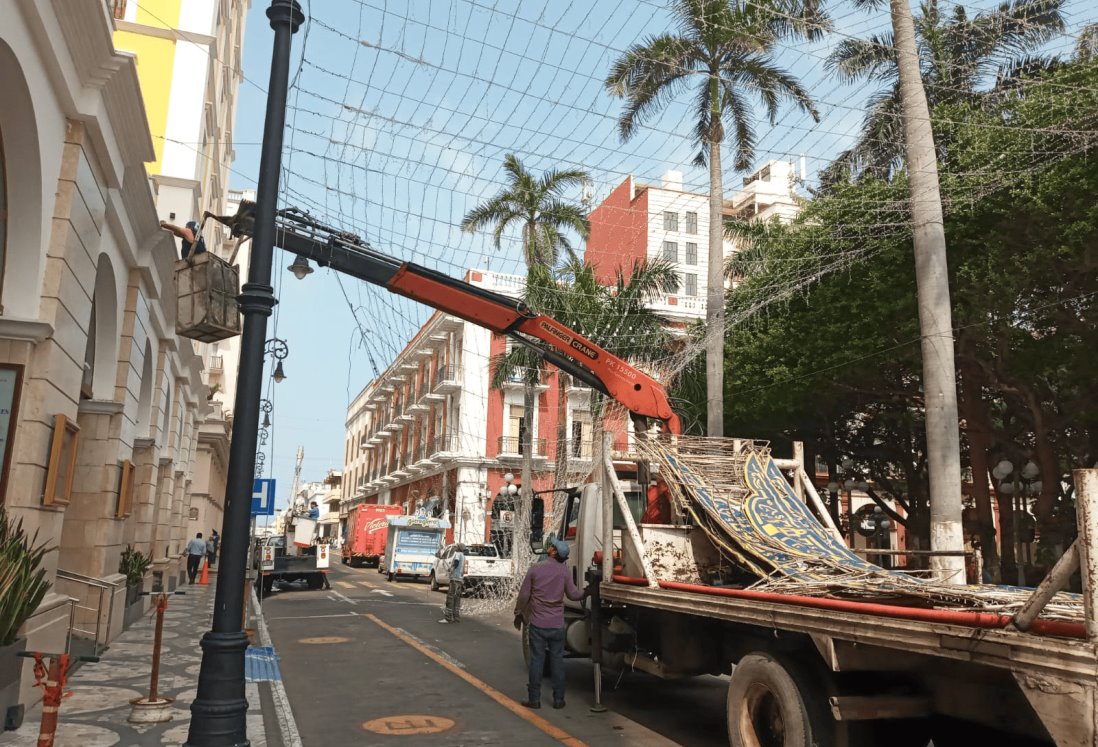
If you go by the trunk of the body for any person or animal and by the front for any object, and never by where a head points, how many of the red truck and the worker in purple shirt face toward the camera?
0

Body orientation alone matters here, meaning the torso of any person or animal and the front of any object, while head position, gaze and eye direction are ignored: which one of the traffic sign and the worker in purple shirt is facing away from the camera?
the worker in purple shirt

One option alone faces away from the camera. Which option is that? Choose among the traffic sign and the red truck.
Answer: the red truck

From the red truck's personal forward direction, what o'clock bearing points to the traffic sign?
The traffic sign is roughly at 6 o'clock from the red truck.

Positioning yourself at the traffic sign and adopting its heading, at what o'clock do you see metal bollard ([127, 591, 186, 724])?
The metal bollard is roughly at 12 o'clock from the traffic sign.

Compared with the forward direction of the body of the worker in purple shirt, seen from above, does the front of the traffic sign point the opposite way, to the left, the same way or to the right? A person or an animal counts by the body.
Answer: the opposite way

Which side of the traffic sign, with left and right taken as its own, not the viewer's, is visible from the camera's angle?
front

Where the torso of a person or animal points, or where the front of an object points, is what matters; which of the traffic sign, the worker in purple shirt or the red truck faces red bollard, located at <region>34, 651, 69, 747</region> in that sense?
the traffic sign

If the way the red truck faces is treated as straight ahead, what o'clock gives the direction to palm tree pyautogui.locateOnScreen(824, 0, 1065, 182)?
The palm tree is roughly at 5 o'clock from the red truck.

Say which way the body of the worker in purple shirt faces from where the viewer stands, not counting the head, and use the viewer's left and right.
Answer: facing away from the viewer

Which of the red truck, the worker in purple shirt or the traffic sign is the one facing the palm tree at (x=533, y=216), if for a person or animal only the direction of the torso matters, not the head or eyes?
the worker in purple shirt

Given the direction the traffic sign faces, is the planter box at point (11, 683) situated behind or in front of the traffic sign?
in front

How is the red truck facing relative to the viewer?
away from the camera

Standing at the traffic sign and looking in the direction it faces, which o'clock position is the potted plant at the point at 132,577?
The potted plant is roughly at 2 o'clock from the traffic sign.
